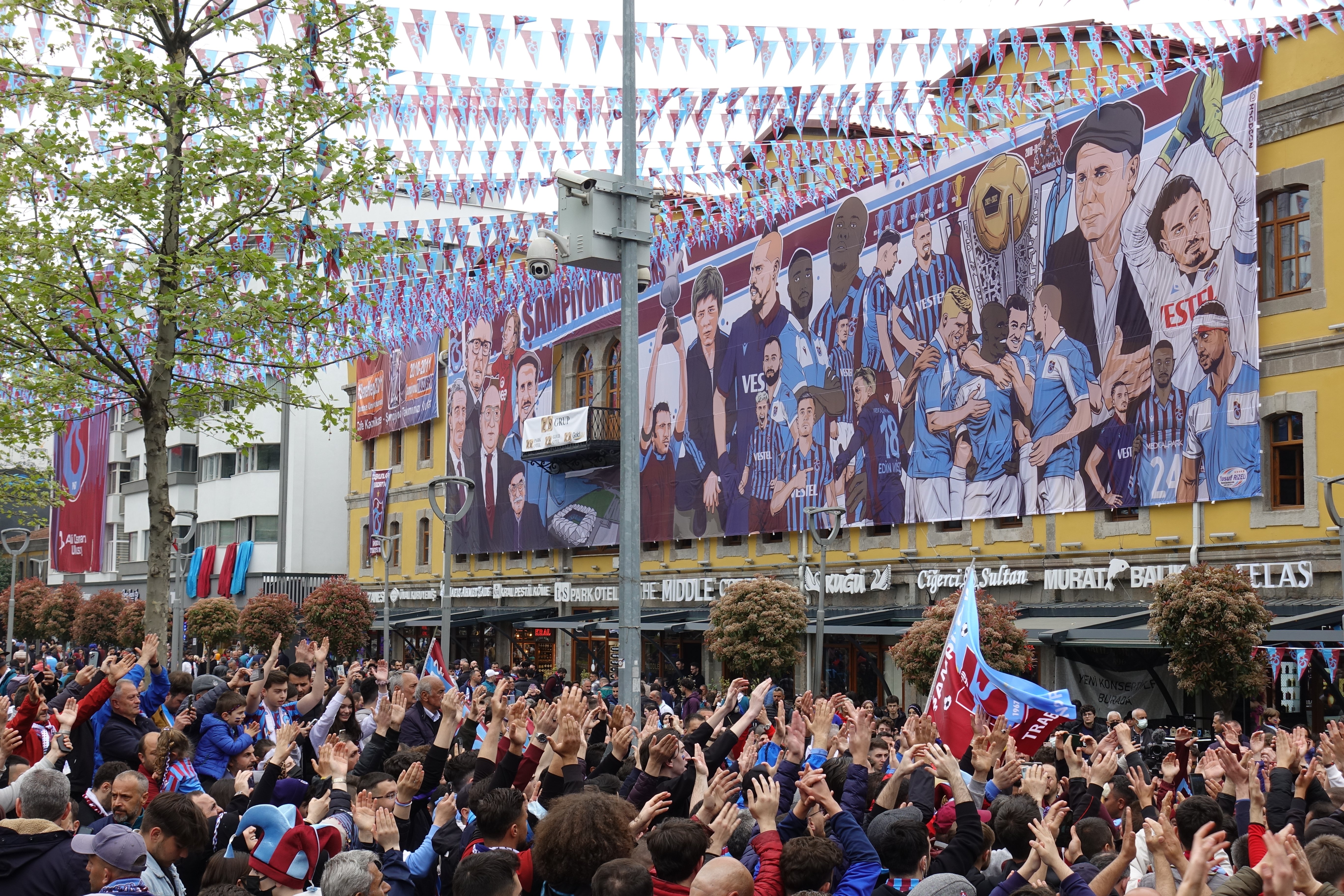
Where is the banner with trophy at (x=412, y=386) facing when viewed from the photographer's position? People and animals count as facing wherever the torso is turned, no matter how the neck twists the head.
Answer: facing the viewer and to the left of the viewer

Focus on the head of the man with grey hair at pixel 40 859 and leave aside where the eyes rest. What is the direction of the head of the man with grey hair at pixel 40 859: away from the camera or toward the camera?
away from the camera

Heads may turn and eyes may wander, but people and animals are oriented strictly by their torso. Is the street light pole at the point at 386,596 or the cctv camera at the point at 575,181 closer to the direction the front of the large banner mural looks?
the cctv camera

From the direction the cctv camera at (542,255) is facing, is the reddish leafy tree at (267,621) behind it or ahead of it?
behind

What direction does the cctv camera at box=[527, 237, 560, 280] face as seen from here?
toward the camera

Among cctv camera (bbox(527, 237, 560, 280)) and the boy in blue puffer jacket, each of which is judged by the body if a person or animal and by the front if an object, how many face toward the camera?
1

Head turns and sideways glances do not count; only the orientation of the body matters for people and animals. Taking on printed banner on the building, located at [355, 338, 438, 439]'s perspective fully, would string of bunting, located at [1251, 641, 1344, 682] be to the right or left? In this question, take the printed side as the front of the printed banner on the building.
on its left

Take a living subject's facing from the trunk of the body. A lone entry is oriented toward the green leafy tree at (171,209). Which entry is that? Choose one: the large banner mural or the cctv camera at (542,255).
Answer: the large banner mural

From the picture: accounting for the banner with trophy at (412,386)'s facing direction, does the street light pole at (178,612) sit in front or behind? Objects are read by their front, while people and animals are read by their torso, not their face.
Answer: in front
